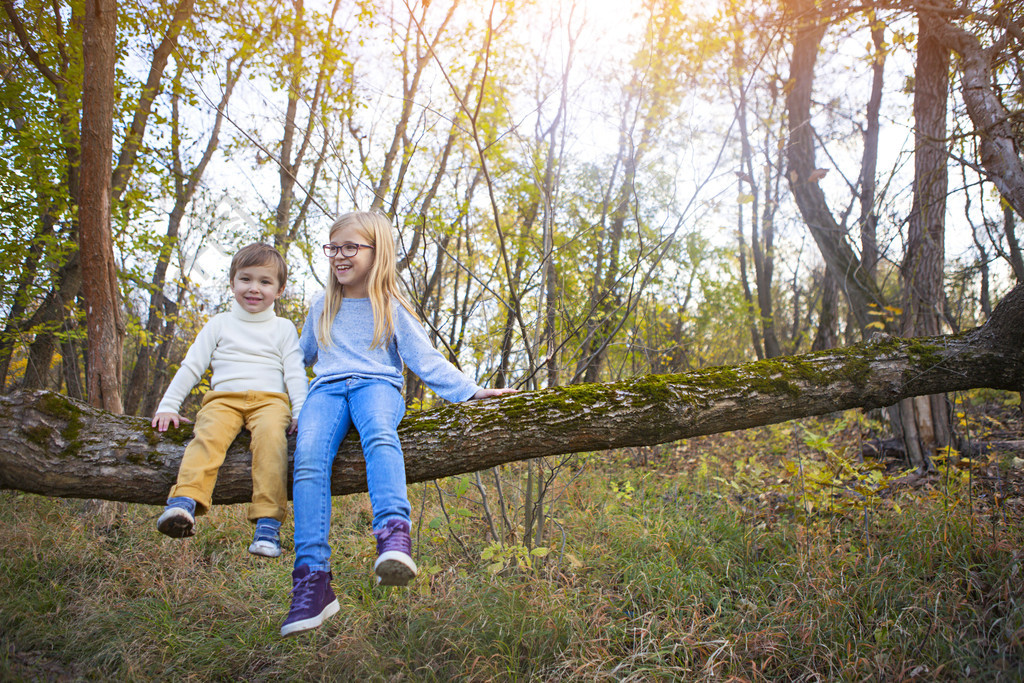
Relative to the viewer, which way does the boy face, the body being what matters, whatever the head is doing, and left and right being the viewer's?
facing the viewer

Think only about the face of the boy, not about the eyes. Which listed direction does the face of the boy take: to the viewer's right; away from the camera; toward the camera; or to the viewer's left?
toward the camera

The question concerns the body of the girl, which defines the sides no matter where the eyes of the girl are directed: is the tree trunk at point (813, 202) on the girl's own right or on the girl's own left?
on the girl's own left

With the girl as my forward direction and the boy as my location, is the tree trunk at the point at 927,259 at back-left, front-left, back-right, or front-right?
front-left

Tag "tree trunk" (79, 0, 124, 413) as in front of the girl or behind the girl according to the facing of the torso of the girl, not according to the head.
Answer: behind

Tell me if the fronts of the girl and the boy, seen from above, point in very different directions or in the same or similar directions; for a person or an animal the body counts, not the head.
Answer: same or similar directions

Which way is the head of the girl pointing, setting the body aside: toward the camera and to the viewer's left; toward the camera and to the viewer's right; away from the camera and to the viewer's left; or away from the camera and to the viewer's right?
toward the camera and to the viewer's left

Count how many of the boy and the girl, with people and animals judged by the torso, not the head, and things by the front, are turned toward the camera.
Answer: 2
